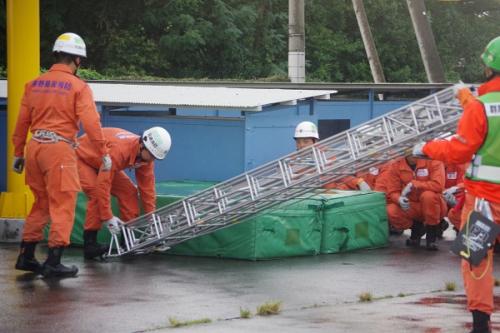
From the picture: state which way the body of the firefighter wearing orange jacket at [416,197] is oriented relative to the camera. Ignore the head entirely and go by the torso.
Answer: toward the camera

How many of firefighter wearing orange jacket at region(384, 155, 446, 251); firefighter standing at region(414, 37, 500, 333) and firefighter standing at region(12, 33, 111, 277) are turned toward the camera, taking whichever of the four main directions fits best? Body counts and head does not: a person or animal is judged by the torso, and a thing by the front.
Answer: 1

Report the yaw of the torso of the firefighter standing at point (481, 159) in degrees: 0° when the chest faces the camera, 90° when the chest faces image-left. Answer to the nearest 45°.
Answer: approximately 135°

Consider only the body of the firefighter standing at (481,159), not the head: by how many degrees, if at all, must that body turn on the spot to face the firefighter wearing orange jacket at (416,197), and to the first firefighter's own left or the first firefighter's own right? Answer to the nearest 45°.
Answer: approximately 45° to the first firefighter's own right

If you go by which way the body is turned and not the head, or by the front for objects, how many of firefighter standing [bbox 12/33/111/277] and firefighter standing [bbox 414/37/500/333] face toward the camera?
0

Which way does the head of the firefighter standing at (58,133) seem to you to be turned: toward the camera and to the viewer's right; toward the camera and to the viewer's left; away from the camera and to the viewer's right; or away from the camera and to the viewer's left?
away from the camera and to the viewer's right

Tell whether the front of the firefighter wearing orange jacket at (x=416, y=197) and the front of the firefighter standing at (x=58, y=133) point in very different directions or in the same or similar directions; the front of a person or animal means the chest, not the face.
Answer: very different directions

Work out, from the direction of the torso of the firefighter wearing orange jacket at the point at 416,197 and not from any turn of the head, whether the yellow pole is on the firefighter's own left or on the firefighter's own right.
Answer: on the firefighter's own right

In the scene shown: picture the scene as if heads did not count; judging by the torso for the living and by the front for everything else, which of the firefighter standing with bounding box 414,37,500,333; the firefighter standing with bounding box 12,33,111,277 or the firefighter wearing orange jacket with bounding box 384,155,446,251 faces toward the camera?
the firefighter wearing orange jacket

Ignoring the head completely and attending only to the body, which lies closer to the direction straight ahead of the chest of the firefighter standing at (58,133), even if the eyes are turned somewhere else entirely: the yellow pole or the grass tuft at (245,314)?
the yellow pole

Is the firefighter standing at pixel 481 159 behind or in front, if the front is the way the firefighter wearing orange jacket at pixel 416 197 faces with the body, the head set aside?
in front

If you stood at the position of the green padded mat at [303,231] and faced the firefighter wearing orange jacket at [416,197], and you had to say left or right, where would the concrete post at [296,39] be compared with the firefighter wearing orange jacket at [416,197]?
left

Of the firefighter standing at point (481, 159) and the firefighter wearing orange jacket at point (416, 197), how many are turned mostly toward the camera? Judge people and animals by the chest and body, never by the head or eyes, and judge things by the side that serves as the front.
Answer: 1

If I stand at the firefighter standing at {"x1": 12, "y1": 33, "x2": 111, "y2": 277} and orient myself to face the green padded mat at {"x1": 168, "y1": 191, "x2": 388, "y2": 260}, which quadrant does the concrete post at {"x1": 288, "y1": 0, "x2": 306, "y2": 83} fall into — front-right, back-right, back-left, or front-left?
front-left

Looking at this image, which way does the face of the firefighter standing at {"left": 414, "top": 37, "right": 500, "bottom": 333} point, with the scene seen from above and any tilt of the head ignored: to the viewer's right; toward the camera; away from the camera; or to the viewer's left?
to the viewer's left

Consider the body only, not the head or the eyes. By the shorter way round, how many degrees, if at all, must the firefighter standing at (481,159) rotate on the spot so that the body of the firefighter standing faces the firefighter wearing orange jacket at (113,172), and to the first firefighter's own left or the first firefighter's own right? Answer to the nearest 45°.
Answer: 0° — they already face them

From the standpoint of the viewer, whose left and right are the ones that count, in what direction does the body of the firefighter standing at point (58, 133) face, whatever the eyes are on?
facing away from the viewer and to the right of the viewer

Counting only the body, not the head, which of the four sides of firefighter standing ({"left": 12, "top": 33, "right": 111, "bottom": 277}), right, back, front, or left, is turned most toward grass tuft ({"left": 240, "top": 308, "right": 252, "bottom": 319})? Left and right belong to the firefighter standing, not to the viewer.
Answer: right

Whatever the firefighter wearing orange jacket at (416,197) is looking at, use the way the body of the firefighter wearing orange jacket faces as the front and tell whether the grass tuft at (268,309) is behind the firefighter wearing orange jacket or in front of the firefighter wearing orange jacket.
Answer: in front
